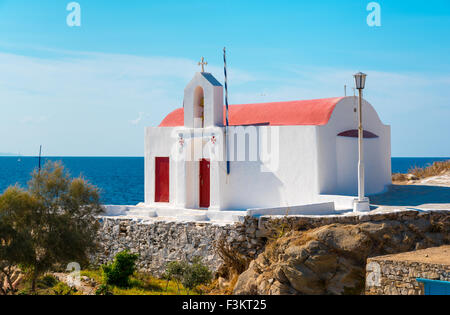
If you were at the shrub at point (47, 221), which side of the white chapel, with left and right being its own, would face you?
front

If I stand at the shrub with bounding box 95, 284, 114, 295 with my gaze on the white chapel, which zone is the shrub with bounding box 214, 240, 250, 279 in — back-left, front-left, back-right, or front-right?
front-right

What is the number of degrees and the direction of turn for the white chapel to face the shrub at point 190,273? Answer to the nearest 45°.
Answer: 0° — it already faces it

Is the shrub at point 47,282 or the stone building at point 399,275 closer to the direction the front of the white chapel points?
the shrub

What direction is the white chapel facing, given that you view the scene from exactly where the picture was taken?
facing the viewer and to the left of the viewer

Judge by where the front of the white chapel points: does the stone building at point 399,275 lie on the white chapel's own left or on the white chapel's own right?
on the white chapel's own left

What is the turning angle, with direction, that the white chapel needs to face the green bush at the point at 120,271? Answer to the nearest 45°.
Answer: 0° — it already faces it

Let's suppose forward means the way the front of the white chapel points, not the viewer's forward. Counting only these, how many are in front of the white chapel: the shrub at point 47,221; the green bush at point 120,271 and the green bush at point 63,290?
3

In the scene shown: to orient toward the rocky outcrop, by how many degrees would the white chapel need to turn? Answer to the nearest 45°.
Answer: approximately 45° to its left

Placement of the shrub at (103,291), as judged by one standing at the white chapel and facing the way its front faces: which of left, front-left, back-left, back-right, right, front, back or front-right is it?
front

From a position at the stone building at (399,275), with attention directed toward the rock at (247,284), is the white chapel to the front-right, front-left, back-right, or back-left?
front-right
